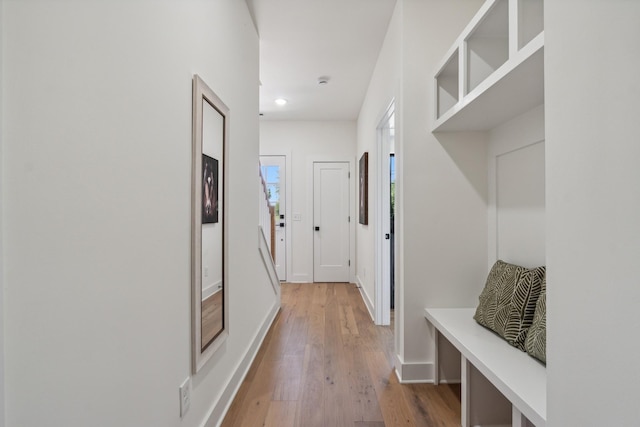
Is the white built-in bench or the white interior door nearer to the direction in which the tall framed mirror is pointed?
the white built-in bench

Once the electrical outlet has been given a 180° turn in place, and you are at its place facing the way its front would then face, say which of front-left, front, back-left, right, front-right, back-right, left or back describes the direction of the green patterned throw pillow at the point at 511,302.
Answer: back-right

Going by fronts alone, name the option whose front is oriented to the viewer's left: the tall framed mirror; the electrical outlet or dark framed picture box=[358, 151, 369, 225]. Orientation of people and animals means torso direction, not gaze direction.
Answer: the dark framed picture

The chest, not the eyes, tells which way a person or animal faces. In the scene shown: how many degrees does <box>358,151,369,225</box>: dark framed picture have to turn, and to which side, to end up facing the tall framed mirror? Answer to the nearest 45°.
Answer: approximately 90° to its left

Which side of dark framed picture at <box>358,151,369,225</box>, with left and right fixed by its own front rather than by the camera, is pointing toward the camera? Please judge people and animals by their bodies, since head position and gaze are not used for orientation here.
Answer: left

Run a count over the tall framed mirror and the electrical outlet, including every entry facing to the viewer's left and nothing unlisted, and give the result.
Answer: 0

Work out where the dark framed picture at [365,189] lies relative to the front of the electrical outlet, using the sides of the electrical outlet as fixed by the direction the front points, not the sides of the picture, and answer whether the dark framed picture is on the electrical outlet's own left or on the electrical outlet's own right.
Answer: on the electrical outlet's own left

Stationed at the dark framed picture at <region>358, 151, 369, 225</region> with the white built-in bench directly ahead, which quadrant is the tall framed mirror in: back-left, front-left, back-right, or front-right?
front-right

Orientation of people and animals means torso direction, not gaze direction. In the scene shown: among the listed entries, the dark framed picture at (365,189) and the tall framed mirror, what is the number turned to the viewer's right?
1

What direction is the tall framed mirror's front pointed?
to the viewer's right
